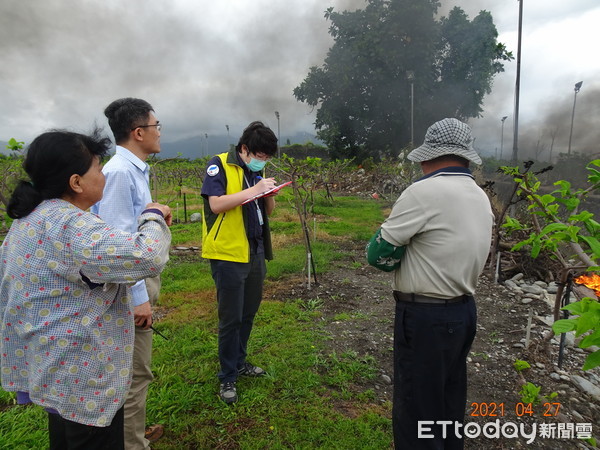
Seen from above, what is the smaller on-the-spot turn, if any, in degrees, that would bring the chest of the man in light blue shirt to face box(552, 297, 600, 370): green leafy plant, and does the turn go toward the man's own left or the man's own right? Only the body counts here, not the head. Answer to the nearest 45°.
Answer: approximately 45° to the man's own right

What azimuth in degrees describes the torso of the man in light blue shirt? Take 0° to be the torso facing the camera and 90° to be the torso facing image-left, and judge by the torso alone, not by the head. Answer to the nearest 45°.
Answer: approximately 270°

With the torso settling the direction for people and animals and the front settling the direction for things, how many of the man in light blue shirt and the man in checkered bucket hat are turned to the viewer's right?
1

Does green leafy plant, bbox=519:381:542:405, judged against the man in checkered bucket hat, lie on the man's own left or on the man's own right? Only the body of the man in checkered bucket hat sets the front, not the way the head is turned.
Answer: on the man's own right

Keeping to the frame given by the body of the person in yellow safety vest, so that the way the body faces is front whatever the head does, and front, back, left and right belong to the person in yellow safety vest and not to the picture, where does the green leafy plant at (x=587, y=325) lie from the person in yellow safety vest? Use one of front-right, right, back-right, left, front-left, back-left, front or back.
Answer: front

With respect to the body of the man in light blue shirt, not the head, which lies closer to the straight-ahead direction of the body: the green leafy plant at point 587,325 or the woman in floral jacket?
the green leafy plant

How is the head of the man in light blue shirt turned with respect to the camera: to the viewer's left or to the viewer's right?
to the viewer's right

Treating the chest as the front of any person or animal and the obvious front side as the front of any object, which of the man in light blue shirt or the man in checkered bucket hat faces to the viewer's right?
the man in light blue shirt

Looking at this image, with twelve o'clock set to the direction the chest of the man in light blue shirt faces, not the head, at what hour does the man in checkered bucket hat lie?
The man in checkered bucket hat is roughly at 1 o'clock from the man in light blue shirt.

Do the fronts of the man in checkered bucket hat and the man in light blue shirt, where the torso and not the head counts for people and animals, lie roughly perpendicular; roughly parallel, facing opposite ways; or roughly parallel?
roughly perpendicular

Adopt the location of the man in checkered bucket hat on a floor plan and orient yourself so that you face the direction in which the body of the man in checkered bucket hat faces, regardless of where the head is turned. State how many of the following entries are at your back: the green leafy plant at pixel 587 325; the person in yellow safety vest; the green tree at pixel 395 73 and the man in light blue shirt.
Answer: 1

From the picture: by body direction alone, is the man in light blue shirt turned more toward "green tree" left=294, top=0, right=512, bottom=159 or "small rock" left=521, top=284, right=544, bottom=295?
the small rock

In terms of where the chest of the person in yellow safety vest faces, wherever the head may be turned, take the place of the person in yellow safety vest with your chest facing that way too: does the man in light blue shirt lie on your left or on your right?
on your right

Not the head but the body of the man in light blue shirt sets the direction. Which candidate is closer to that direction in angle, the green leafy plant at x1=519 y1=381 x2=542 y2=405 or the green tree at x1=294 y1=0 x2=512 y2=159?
the green leafy plant

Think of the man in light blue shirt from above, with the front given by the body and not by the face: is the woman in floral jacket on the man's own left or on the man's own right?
on the man's own right

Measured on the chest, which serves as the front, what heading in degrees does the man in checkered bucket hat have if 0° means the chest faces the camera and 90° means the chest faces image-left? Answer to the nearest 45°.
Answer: approximately 135°

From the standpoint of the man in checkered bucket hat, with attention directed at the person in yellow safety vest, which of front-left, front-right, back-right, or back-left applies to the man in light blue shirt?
front-left

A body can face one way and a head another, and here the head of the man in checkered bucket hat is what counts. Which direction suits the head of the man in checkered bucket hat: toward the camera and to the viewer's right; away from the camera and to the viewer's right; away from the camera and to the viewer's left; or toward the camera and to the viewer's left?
away from the camera and to the viewer's left
